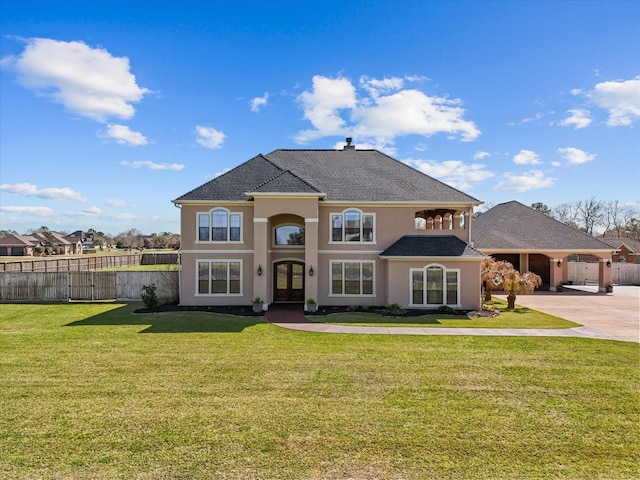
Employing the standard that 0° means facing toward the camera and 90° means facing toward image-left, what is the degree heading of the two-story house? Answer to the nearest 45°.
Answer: approximately 0°

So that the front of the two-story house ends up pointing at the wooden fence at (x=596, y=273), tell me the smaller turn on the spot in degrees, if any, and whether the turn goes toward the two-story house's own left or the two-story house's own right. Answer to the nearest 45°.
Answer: approximately 135° to the two-story house's own left

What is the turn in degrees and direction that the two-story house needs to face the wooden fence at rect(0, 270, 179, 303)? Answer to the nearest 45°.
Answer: approximately 90° to its right
